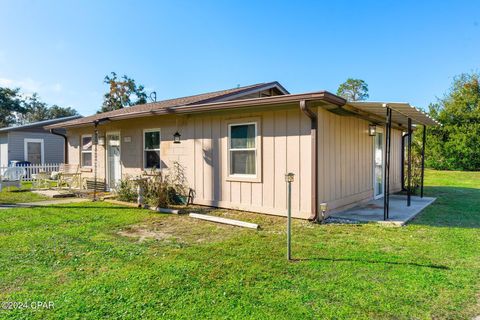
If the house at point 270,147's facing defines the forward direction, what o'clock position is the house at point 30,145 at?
the house at point 30,145 is roughly at 3 o'clock from the house at point 270,147.

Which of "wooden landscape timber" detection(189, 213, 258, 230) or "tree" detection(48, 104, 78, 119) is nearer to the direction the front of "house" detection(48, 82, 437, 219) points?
the wooden landscape timber

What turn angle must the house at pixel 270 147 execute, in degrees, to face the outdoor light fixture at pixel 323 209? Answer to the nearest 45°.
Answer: approximately 90° to its left

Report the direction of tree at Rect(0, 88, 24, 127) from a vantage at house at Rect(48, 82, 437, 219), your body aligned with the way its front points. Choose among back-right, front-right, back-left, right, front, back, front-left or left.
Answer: right

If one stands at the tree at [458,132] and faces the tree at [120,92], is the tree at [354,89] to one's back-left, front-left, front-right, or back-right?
front-right

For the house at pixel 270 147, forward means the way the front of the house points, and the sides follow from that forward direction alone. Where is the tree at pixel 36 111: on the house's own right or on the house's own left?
on the house's own right

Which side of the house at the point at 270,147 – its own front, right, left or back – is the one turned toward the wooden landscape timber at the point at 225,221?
front

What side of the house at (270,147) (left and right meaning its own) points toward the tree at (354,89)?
back

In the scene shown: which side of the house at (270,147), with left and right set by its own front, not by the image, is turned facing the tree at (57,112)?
right

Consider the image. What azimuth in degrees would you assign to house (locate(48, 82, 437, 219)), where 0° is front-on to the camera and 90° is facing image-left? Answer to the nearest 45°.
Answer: approximately 45°

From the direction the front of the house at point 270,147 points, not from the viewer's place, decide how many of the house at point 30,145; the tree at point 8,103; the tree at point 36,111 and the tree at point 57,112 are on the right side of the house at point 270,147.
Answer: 4

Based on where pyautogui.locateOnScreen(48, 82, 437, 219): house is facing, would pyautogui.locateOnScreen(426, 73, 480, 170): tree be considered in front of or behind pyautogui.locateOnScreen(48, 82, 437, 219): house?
behind
